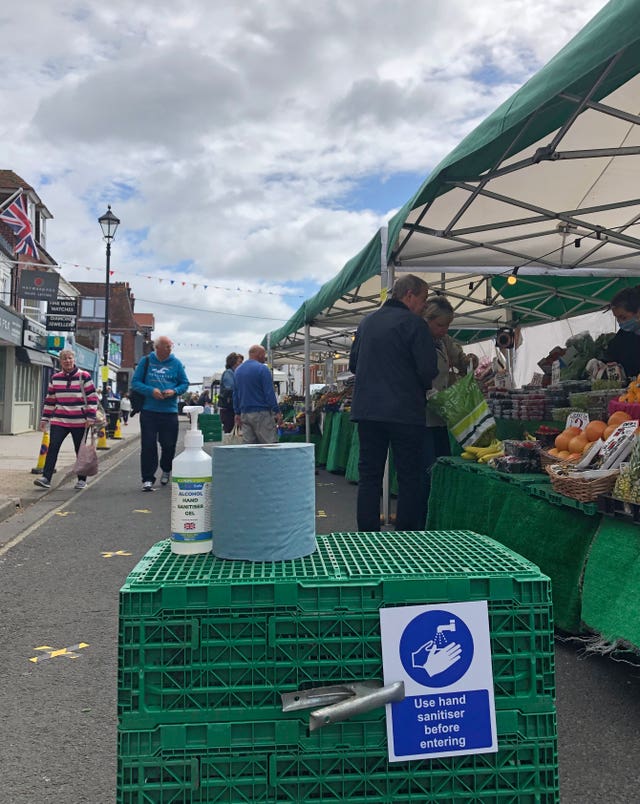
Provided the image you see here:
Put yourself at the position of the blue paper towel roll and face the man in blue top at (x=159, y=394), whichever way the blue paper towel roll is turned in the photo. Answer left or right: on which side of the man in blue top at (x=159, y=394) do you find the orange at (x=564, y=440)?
right

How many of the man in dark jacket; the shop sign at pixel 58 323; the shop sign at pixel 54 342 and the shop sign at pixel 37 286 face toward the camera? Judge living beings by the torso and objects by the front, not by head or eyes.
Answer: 3

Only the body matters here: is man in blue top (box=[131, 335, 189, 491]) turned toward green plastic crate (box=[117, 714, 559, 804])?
yes

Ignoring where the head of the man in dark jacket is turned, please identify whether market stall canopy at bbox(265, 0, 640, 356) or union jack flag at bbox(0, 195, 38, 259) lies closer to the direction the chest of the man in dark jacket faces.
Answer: the market stall canopy
